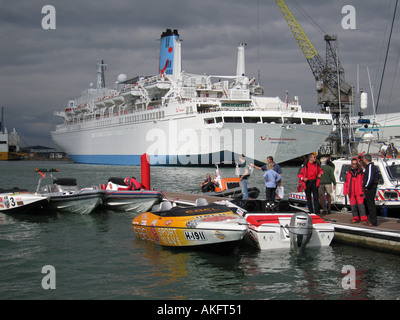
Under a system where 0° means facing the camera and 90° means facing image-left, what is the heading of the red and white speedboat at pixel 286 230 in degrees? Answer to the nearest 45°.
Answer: approximately 135°

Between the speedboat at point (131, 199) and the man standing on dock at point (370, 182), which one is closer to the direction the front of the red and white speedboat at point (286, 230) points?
the speedboat
